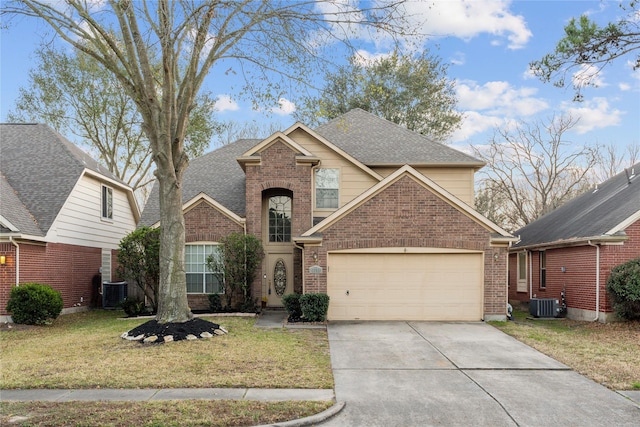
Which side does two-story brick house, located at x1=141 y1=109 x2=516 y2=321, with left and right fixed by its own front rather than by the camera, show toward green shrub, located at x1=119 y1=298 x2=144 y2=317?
right

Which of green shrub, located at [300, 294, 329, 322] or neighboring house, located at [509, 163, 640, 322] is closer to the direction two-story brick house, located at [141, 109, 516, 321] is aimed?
the green shrub

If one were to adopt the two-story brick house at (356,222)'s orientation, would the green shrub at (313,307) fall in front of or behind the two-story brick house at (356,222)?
in front

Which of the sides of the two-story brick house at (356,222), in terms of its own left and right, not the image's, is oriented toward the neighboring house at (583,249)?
left

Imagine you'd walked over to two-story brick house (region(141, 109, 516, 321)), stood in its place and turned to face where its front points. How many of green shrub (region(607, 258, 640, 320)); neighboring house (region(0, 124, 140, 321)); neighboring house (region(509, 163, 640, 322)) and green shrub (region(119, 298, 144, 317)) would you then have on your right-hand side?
2

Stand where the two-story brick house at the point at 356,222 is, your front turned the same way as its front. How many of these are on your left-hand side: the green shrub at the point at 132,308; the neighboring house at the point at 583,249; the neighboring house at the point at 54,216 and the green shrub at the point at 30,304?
1

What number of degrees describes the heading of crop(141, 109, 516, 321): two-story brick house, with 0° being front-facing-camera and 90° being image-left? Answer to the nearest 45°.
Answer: approximately 0°

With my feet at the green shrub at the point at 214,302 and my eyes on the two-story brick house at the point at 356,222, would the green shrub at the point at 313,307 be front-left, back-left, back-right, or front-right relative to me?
front-right

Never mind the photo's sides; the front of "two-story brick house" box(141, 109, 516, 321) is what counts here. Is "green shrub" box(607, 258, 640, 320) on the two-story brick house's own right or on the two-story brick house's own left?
on the two-story brick house's own left

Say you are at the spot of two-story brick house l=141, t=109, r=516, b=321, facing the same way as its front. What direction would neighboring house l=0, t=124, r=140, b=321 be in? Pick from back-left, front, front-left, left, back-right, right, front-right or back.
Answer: right

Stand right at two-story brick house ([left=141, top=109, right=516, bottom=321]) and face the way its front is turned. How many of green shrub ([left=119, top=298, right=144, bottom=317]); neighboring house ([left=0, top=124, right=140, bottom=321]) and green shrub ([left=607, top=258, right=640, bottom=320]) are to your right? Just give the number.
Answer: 2
